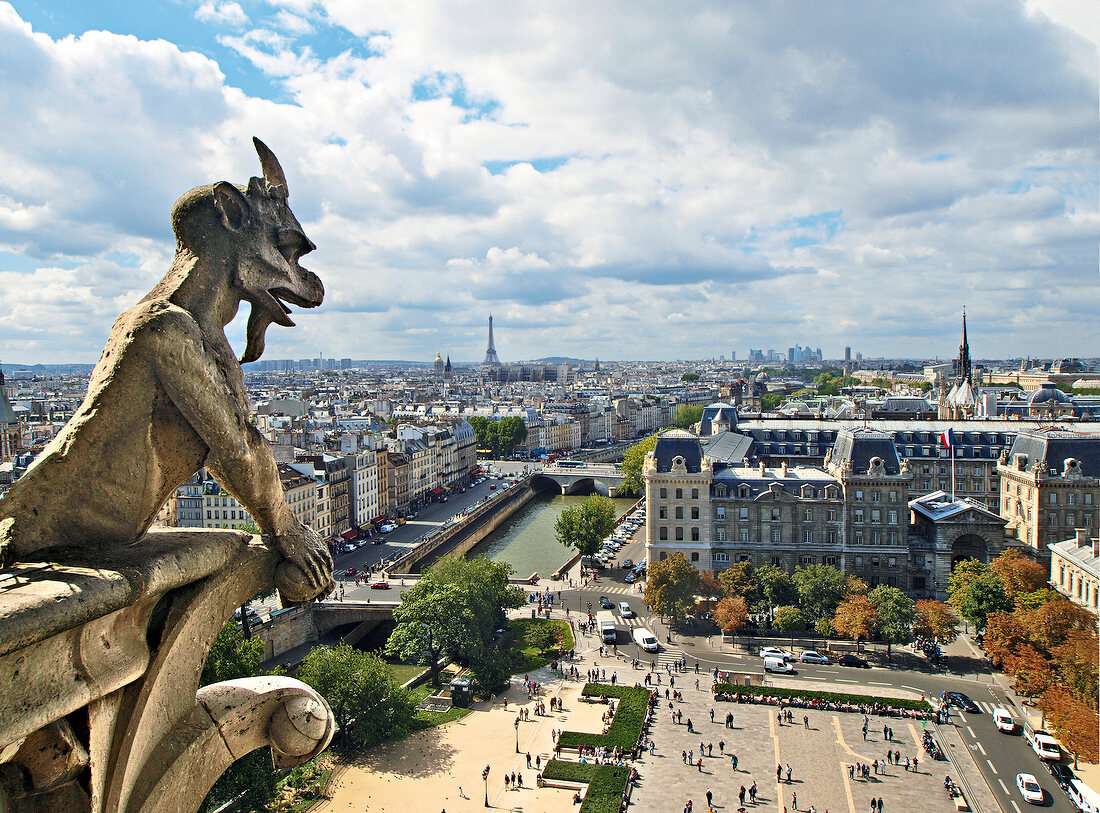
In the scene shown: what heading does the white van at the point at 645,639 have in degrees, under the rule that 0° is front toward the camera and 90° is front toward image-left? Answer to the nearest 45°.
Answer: approximately 315°

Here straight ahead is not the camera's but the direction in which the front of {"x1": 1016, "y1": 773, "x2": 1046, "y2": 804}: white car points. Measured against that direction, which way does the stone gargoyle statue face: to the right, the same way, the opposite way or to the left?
to the left

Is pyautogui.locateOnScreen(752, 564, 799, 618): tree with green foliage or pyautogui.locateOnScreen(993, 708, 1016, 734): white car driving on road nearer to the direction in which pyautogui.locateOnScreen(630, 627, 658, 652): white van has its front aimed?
the white car driving on road

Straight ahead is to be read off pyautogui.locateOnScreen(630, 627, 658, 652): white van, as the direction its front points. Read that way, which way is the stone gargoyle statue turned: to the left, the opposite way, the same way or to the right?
to the left

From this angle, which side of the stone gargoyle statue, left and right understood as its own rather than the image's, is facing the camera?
right

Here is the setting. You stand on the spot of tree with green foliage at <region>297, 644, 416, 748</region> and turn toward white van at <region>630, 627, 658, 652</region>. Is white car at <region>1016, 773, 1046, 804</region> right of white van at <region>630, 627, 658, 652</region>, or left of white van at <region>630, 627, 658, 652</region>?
right

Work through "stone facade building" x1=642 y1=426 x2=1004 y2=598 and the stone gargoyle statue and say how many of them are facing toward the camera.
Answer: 1

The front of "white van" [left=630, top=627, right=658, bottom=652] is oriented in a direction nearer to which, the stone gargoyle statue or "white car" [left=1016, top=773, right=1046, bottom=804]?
the white car

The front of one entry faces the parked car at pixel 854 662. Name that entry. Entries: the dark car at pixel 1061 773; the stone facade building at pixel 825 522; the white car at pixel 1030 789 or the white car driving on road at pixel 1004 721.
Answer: the stone facade building

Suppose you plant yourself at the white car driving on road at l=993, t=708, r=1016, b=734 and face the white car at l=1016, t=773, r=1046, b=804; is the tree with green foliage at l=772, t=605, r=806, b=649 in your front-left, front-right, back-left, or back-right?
back-right
